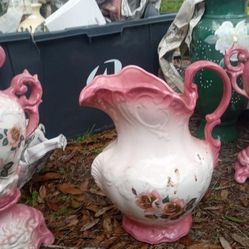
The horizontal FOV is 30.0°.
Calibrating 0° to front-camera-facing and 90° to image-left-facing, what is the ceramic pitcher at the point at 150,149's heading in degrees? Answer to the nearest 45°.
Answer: approximately 90°
